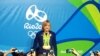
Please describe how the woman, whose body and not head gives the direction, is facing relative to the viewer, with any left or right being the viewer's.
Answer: facing the viewer
